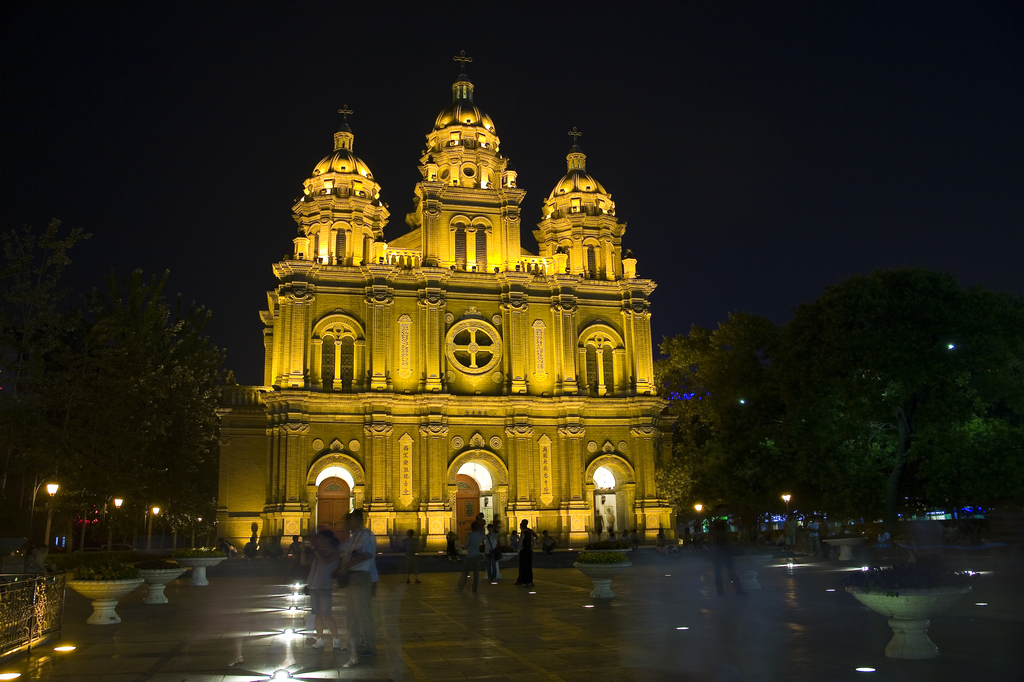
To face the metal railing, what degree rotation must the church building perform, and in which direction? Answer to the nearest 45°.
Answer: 0° — it already faces it

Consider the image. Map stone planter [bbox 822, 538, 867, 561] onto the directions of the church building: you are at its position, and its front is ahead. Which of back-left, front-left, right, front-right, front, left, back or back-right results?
front-left

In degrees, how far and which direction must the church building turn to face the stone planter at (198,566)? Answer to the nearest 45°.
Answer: approximately 45° to its right

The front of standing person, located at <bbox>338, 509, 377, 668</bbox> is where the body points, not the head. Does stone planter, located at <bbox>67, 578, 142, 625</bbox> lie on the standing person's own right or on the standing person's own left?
on the standing person's own right

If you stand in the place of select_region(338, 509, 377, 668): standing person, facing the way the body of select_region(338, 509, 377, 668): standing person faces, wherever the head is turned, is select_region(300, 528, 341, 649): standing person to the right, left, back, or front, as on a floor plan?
right

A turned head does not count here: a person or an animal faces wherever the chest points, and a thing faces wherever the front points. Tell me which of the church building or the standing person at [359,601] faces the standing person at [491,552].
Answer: the church building

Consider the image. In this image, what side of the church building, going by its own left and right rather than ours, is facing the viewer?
front

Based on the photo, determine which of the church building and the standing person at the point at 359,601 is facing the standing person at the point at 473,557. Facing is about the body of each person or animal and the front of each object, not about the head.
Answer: the church building
